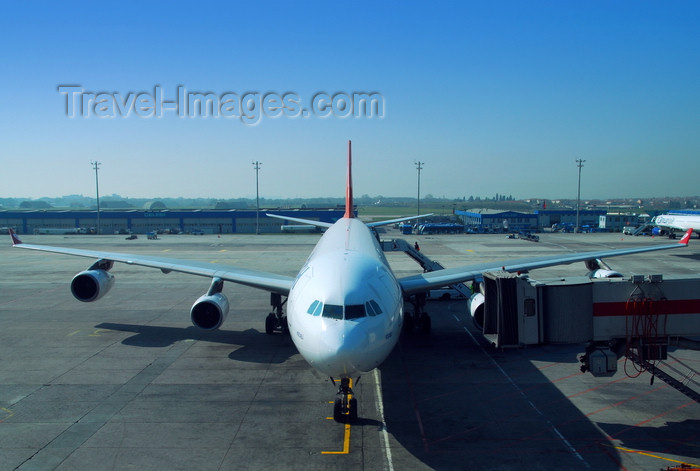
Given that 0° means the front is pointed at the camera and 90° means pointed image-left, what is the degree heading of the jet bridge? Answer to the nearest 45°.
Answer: approximately 90°

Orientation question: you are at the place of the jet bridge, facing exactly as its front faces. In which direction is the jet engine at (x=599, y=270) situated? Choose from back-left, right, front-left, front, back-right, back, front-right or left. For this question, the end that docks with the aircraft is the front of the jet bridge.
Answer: right

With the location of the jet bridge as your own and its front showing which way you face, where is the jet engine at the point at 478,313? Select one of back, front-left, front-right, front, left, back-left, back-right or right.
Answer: front-right
